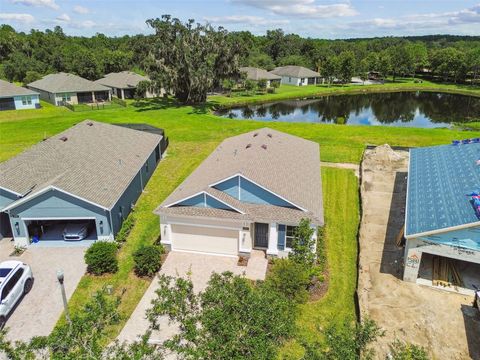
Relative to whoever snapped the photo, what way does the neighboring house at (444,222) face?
facing the viewer

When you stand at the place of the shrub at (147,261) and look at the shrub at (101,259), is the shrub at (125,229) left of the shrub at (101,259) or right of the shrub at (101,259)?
right

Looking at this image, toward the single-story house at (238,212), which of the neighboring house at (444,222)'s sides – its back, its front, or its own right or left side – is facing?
right

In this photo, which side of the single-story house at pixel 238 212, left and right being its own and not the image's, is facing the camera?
front

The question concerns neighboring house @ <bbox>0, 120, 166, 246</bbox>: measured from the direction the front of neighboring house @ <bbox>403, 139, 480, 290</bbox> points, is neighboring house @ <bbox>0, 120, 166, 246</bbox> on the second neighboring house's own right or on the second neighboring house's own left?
on the second neighboring house's own right

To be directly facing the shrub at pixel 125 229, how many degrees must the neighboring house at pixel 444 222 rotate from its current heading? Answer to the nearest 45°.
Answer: approximately 90° to its right

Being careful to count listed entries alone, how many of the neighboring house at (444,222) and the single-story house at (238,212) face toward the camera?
2

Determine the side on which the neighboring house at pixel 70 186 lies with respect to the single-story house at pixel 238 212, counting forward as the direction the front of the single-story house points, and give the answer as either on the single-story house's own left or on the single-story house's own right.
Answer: on the single-story house's own right
